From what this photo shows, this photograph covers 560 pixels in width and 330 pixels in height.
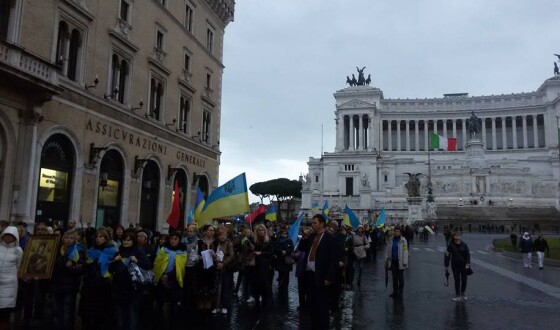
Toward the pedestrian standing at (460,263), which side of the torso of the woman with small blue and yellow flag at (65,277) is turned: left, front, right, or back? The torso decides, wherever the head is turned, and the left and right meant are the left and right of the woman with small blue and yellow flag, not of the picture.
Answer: left

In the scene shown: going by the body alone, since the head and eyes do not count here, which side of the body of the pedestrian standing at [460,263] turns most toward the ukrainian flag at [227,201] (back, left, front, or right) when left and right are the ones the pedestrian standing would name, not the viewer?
right

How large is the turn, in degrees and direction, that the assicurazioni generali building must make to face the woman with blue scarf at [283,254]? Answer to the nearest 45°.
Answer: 0° — it already faces them

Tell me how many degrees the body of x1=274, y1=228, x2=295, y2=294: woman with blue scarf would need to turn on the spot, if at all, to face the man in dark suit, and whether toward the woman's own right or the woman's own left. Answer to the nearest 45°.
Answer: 0° — they already face them

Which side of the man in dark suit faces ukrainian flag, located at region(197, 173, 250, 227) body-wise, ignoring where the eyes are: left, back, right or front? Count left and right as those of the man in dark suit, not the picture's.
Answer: right

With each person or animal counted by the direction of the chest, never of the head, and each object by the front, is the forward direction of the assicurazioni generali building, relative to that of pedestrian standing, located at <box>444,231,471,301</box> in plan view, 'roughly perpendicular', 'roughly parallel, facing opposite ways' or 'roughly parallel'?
roughly perpendicular

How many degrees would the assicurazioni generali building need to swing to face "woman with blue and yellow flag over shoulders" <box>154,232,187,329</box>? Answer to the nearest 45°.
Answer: approximately 45° to its right

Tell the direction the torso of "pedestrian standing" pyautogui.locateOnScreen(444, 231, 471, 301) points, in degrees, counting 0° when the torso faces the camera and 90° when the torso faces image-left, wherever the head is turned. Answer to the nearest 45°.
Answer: approximately 0°

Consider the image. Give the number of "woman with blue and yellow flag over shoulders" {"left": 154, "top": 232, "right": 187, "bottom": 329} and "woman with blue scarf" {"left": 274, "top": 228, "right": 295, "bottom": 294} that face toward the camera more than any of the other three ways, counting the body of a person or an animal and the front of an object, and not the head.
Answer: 2

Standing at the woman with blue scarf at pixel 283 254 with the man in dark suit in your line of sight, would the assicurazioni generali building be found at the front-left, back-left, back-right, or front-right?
back-right

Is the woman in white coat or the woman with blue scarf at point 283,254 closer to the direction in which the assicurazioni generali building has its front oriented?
the woman with blue scarf

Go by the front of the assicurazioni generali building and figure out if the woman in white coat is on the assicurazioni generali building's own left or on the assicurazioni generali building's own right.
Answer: on the assicurazioni generali building's own right
